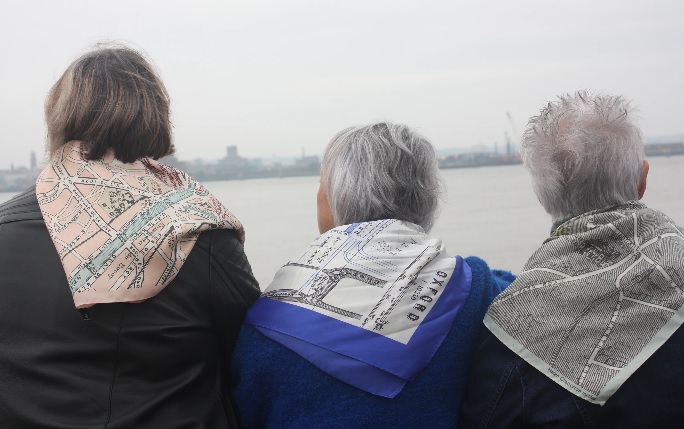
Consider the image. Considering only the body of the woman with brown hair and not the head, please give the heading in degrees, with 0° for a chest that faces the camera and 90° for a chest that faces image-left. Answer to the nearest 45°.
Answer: approximately 180°

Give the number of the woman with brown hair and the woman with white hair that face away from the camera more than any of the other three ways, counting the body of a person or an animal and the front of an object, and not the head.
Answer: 2

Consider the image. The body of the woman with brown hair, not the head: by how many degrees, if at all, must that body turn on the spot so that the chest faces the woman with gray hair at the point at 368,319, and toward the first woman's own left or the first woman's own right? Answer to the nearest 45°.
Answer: approximately 90° to the first woman's own right

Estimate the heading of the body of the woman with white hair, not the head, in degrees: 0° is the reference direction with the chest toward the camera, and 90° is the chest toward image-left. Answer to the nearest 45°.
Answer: approximately 180°

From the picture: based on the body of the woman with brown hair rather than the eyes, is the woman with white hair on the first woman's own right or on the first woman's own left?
on the first woman's own right

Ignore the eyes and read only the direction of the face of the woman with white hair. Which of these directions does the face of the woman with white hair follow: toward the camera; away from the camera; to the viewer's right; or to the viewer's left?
away from the camera

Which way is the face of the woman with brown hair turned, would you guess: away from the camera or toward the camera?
away from the camera

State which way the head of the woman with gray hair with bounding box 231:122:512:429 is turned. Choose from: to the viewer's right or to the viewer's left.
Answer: to the viewer's left

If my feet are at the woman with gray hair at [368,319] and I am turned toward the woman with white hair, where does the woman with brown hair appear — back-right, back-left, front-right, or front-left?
back-right

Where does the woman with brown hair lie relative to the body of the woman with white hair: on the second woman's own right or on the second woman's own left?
on the second woman's own left
